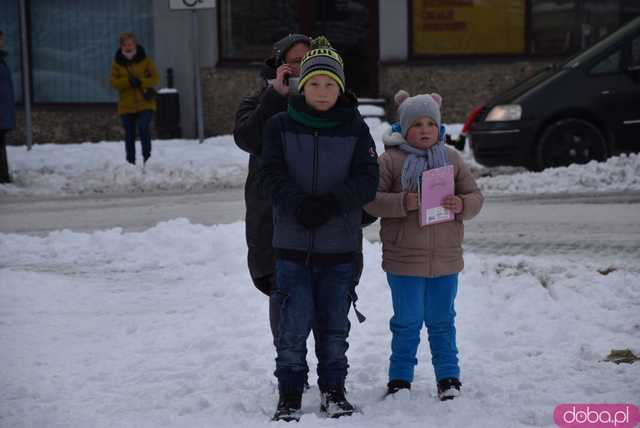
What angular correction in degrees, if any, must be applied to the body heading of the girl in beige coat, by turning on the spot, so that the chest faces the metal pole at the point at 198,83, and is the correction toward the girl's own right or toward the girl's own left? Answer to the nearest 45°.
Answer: approximately 180°

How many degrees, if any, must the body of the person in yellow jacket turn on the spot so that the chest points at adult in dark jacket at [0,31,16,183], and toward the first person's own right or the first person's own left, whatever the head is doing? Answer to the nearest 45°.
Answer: approximately 90° to the first person's own right

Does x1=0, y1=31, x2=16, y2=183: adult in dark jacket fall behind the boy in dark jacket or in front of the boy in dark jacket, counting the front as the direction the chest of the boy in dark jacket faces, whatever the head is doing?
behind

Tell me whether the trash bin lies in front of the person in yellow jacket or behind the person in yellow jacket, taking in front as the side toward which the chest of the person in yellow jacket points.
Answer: behind

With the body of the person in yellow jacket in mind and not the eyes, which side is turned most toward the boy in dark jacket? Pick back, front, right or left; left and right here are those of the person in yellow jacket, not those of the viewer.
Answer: front

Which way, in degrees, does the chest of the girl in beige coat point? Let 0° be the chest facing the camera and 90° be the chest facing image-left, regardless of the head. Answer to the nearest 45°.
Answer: approximately 0°

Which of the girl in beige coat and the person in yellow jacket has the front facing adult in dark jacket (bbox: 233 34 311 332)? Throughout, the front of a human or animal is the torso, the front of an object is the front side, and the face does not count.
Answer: the person in yellow jacket

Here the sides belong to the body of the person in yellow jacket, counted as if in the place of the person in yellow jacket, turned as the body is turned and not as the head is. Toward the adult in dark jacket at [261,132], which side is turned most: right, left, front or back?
front

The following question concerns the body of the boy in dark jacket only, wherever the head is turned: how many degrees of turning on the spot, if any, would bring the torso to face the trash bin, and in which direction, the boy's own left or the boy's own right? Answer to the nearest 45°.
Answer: approximately 180°

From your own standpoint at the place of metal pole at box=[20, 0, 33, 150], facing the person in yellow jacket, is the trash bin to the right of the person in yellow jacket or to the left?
left

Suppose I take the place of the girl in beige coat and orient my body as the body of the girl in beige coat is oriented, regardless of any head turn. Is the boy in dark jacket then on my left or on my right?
on my right
